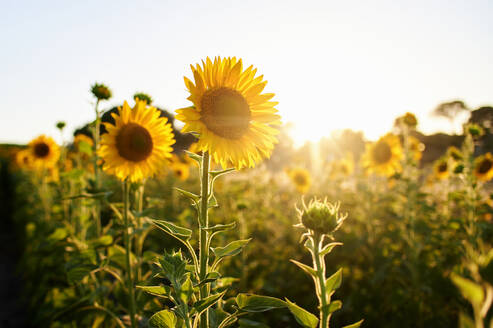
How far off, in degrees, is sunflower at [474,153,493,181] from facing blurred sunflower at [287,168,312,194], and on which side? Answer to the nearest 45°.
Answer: approximately 90° to its right

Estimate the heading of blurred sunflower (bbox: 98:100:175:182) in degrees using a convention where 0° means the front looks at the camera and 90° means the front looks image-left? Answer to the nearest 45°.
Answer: approximately 0°

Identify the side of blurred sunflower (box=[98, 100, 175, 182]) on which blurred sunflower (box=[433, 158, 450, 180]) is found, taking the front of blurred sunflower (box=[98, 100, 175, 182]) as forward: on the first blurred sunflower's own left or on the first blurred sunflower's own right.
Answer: on the first blurred sunflower's own left

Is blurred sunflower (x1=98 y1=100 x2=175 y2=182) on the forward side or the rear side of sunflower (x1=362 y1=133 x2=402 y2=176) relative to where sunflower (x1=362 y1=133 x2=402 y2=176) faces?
on the forward side
